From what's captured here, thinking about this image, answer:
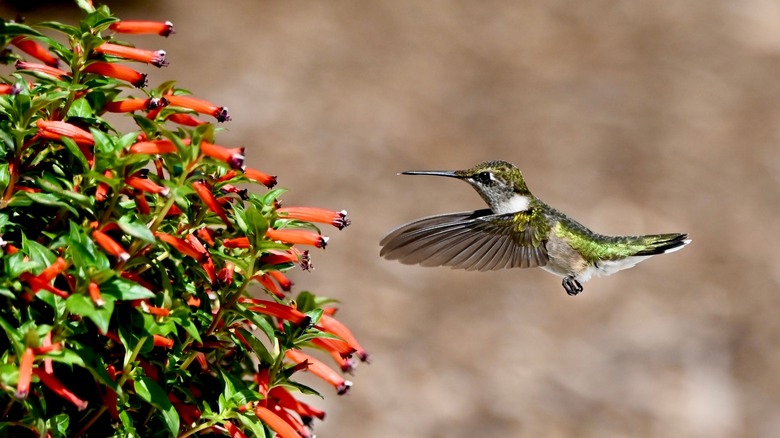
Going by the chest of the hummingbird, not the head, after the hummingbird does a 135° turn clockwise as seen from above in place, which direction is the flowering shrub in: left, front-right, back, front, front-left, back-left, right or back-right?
back

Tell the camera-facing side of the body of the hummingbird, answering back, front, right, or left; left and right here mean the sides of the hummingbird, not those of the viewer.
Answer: left

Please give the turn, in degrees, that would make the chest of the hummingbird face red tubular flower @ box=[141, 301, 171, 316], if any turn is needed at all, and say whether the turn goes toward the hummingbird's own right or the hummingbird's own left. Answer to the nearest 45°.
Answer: approximately 45° to the hummingbird's own left
